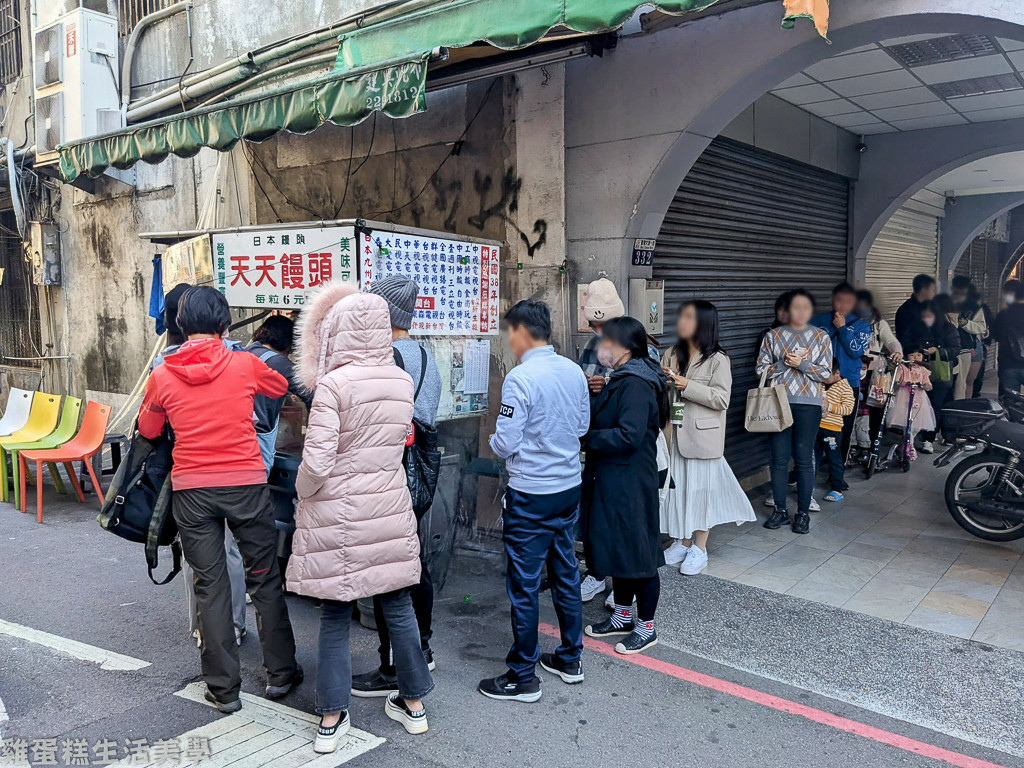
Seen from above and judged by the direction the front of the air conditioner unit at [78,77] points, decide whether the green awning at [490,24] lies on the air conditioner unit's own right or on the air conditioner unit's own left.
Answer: on the air conditioner unit's own left

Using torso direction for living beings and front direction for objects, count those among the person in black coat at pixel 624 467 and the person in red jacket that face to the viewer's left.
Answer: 1

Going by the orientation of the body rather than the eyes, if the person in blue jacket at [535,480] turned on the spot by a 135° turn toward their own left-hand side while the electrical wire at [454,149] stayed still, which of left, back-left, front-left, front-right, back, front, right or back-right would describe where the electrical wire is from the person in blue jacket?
back

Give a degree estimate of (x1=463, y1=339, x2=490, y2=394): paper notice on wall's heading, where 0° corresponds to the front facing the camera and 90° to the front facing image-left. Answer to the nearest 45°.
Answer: approximately 315°

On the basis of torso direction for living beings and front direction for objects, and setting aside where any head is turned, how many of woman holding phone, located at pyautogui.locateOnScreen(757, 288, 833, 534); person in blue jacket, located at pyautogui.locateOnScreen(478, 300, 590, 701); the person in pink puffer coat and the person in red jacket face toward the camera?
1

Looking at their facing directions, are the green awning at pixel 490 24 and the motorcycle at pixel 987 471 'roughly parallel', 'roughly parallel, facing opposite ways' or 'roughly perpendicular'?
roughly perpendicular

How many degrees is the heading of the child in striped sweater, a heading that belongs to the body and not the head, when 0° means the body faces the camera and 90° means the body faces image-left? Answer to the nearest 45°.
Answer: approximately 45°

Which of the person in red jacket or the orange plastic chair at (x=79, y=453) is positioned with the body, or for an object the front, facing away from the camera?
the person in red jacket

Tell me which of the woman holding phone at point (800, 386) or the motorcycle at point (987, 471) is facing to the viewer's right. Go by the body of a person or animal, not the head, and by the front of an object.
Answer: the motorcycle

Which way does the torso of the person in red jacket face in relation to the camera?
away from the camera

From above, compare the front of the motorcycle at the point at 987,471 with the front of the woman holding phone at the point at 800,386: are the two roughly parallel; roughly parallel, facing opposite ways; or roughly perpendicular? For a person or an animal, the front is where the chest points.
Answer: roughly perpendicular

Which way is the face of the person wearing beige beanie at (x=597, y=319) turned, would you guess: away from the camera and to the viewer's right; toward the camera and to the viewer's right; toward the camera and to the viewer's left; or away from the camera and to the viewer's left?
toward the camera and to the viewer's left

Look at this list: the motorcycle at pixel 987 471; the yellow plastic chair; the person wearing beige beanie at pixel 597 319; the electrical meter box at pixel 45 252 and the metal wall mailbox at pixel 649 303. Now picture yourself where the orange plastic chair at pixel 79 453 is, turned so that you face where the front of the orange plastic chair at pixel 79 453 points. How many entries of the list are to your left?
3

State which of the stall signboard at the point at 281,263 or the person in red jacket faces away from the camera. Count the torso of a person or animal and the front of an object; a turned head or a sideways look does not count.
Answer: the person in red jacket

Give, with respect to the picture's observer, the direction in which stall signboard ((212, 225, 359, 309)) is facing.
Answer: facing the viewer and to the left of the viewer
